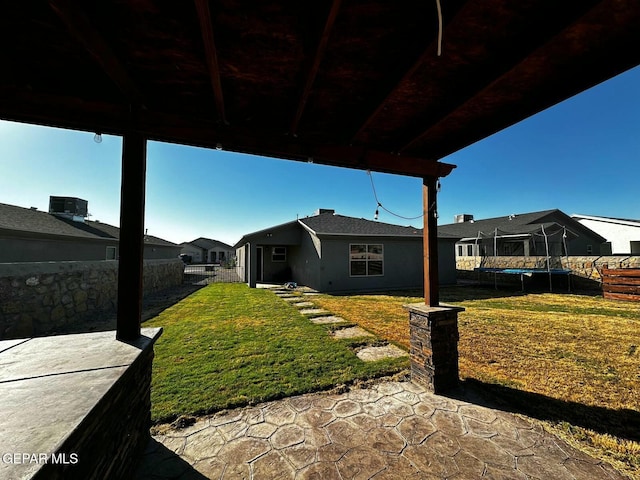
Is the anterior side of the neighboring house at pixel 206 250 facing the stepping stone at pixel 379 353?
yes

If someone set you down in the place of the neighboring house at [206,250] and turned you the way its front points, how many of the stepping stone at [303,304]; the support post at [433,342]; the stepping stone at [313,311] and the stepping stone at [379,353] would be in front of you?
4

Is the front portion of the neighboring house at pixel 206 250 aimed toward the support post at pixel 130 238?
yes

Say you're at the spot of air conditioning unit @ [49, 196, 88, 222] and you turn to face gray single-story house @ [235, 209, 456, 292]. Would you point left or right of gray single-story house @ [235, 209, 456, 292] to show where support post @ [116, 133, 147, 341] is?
right

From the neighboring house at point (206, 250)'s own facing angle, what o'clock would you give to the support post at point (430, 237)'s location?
The support post is roughly at 12 o'clock from the neighboring house.

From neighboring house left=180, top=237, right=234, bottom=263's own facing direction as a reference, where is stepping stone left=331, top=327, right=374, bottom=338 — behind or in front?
in front

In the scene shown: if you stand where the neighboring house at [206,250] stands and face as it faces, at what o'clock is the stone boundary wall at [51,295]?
The stone boundary wall is roughly at 12 o'clock from the neighboring house.

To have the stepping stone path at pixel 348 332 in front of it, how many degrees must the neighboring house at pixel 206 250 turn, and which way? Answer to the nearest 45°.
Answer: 0° — it already faces it

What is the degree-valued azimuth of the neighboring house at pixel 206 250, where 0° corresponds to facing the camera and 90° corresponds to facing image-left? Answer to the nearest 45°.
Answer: approximately 0°

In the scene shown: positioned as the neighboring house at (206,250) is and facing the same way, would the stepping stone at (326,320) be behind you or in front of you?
in front

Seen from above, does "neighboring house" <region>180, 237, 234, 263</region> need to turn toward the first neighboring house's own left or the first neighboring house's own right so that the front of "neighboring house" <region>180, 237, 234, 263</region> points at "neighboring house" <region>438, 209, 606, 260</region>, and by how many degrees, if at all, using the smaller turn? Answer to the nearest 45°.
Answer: approximately 45° to the first neighboring house's own left
